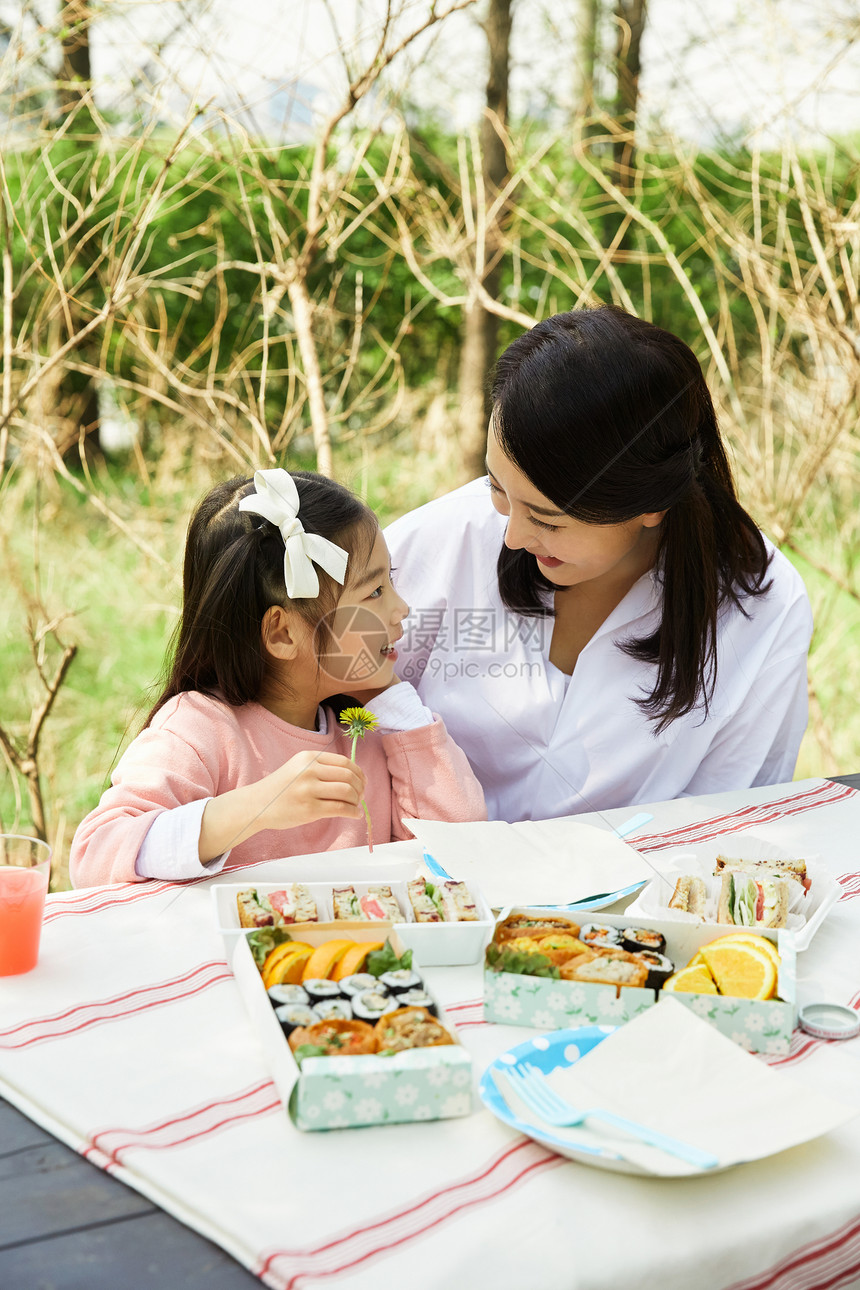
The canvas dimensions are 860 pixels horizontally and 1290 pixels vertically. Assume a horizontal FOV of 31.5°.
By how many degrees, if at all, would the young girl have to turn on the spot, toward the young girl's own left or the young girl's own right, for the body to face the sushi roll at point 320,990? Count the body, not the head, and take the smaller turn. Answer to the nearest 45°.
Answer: approximately 45° to the young girl's own right

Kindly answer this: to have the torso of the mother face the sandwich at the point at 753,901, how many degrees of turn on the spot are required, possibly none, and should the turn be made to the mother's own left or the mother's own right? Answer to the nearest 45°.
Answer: approximately 45° to the mother's own left

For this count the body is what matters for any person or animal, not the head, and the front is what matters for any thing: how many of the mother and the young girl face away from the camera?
0

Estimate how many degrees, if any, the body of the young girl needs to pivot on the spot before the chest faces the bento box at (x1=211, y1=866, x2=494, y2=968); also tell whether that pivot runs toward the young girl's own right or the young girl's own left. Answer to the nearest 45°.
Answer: approximately 45° to the young girl's own right

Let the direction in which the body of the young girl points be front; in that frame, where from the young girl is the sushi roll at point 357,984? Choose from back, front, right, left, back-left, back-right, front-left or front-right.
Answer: front-right

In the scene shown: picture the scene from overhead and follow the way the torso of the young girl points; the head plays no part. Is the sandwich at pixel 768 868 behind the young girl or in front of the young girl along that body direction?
in front

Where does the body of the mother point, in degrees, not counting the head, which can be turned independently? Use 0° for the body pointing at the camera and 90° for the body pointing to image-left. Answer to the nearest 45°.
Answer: approximately 45°

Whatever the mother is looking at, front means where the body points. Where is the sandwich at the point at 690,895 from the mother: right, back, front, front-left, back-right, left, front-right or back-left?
front-left

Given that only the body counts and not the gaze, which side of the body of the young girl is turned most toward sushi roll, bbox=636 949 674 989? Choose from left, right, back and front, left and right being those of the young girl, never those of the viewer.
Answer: front

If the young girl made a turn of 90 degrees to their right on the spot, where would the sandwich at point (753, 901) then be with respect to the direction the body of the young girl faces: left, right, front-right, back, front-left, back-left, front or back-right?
left

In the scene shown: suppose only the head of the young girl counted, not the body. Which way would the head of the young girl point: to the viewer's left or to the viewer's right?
to the viewer's right

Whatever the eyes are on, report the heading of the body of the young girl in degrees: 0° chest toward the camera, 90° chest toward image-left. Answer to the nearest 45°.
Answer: approximately 315°

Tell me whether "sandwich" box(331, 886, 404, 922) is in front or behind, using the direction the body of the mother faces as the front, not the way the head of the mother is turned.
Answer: in front

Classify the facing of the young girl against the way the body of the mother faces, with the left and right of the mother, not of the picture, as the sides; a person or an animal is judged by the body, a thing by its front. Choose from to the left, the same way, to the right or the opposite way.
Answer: to the left
